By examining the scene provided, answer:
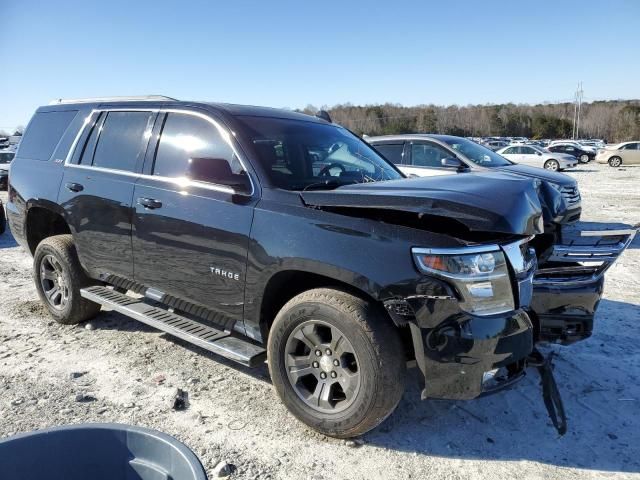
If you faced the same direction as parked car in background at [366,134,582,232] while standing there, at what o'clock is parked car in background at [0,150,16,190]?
parked car in background at [0,150,16,190] is roughly at 5 o'clock from parked car in background at [366,134,582,232].

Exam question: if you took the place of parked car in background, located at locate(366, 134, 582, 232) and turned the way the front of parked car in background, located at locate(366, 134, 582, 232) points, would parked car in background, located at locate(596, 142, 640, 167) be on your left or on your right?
on your left

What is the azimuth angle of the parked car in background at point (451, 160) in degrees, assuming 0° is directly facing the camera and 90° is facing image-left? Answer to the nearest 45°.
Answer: approximately 315°

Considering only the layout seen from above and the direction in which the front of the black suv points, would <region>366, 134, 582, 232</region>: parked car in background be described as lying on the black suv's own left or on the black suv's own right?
on the black suv's own left

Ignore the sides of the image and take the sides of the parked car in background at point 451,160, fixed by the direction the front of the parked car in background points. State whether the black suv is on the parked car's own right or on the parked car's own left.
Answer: on the parked car's own right

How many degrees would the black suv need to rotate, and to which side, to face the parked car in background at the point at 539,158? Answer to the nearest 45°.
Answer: approximately 90° to its left

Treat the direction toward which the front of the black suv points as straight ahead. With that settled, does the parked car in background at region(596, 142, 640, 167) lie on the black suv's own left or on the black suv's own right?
on the black suv's own left

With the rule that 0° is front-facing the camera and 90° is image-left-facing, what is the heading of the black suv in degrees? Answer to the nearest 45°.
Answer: approximately 315°

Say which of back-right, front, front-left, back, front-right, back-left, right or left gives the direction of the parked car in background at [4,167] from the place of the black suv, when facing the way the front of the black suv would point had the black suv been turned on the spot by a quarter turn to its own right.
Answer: right
